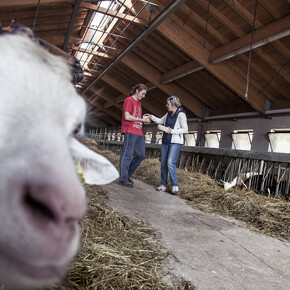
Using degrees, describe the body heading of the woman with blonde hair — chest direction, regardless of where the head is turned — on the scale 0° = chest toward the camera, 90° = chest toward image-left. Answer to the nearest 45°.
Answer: approximately 45°

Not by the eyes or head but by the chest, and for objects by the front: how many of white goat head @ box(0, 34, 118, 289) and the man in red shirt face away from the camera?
0

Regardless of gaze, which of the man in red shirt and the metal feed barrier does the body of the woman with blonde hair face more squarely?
the man in red shirt

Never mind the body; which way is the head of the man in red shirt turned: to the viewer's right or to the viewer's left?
to the viewer's right

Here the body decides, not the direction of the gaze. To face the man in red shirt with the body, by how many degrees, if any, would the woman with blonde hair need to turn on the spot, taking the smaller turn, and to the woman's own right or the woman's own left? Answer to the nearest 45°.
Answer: approximately 45° to the woman's own right

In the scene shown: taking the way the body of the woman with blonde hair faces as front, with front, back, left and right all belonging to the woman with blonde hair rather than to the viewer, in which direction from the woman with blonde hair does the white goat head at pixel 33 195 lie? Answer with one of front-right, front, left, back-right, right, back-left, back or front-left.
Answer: front-left

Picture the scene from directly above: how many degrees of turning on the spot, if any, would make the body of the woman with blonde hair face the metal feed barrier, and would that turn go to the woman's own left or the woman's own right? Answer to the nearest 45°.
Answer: approximately 180°

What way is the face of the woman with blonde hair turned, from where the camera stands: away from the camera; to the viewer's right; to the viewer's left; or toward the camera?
to the viewer's left

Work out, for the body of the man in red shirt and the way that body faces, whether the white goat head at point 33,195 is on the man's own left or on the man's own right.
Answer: on the man's own right

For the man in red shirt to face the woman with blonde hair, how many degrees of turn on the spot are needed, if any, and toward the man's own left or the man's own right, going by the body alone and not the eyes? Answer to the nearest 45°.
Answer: approximately 45° to the man's own left

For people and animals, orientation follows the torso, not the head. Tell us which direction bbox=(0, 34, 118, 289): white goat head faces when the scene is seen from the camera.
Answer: facing the viewer and to the right of the viewer
